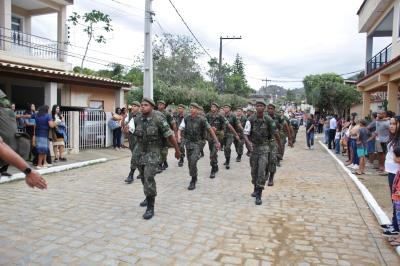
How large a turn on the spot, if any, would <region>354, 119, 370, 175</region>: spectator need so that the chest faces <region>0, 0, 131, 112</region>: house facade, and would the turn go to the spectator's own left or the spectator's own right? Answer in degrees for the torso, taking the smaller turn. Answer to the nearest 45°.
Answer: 0° — they already face it

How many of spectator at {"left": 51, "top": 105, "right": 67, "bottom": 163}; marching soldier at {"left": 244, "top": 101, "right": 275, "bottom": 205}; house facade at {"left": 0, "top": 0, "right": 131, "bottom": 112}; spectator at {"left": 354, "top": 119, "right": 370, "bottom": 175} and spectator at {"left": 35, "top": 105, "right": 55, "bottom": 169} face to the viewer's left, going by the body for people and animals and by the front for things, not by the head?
1

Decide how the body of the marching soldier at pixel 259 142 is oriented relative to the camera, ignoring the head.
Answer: toward the camera

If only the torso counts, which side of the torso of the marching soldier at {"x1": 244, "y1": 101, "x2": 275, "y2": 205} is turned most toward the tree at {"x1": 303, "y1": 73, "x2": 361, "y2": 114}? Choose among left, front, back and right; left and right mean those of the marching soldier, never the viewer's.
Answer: back

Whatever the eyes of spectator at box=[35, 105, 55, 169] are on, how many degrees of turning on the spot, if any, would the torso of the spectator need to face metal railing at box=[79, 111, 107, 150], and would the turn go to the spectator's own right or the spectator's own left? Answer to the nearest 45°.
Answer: approximately 45° to the spectator's own left

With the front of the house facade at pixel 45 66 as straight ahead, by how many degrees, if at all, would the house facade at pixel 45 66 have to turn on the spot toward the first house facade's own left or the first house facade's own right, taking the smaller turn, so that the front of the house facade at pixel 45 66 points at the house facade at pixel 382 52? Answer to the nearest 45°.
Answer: approximately 45° to the first house facade's own left

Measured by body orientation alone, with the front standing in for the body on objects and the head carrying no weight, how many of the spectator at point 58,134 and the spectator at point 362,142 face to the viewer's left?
1

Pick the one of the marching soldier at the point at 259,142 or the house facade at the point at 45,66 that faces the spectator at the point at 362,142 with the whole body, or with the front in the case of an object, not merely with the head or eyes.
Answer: the house facade

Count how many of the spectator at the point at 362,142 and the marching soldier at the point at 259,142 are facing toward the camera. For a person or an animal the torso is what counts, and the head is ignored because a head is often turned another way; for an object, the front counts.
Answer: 1

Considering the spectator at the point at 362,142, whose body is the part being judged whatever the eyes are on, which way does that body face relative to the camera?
to the viewer's left

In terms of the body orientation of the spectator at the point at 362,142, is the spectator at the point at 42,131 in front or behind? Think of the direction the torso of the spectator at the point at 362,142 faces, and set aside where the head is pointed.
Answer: in front

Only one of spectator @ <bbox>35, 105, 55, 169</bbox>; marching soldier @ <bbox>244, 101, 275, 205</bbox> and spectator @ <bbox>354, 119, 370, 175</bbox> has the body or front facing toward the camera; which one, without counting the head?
the marching soldier

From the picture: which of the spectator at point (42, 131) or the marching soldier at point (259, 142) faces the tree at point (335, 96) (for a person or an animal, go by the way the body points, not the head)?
the spectator

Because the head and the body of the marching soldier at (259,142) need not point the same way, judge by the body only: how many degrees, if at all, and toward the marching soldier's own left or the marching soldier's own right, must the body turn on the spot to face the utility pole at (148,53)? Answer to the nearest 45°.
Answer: approximately 135° to the marching soldier's own right

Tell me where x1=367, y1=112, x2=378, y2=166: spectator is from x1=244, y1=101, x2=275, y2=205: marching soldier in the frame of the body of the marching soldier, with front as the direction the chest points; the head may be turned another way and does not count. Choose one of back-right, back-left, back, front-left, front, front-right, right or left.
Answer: back-left

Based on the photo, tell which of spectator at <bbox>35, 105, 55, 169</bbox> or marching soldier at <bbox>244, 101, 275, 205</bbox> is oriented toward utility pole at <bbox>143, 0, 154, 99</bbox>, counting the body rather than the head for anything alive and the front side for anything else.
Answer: the spectator

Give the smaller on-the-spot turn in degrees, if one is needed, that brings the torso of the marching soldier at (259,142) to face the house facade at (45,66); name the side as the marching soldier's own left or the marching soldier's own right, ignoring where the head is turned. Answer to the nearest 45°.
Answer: approximately 135° to the marching soldier's own right
